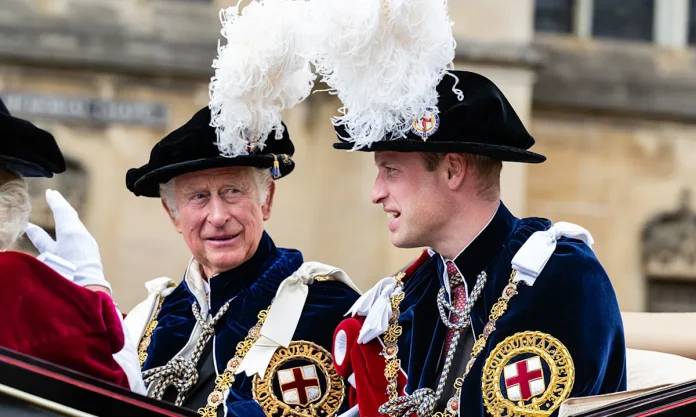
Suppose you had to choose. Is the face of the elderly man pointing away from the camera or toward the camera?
toward the camera

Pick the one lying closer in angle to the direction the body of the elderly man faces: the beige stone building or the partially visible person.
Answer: the partially visible person

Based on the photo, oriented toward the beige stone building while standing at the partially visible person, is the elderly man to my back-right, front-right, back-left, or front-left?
front-right

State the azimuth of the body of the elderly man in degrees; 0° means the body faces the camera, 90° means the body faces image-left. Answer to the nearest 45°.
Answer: approximately 45°

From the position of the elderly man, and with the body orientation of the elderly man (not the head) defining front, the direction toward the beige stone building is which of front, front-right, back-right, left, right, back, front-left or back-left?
back-right
